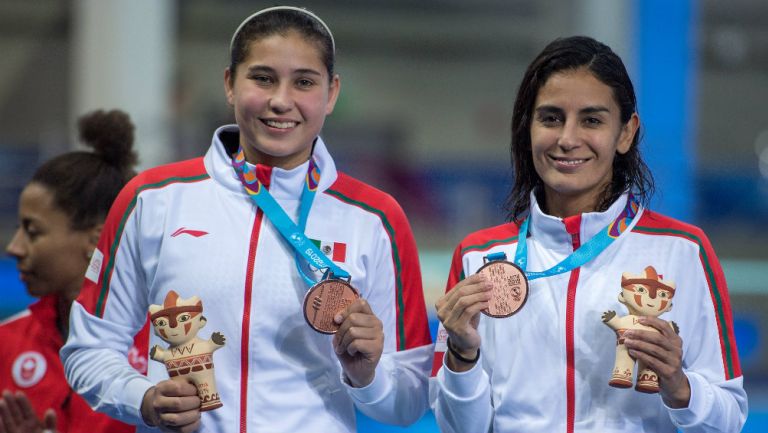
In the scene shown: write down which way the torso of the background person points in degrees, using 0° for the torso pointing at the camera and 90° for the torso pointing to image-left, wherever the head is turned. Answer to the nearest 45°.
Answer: approximately 90°
